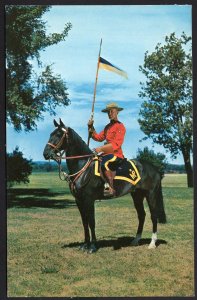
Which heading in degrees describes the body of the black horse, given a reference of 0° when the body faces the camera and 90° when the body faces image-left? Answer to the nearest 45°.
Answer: approximately 90°
